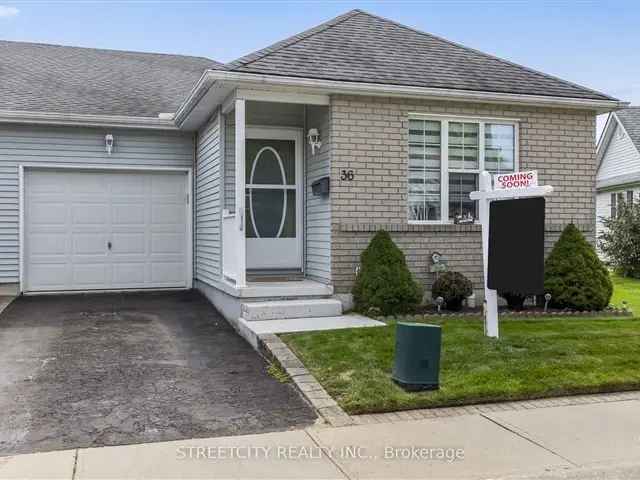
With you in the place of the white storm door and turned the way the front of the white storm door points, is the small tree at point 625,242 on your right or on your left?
on your left

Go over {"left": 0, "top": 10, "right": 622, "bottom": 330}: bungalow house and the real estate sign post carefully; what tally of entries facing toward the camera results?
2

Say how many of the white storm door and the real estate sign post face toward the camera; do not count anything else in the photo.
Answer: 2

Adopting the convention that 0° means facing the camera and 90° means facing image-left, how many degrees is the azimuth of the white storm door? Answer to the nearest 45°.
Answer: approximately 0°

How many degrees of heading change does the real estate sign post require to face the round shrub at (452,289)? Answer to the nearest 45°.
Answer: approximately 180°

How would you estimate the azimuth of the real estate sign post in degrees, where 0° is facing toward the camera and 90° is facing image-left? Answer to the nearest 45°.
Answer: approximately 0°

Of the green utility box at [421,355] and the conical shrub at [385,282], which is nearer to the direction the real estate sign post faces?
the green utility box

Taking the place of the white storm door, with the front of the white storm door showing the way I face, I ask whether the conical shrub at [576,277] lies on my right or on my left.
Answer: on my left

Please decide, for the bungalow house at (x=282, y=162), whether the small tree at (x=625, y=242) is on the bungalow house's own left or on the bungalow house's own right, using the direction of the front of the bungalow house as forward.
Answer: on the bungalow house's own left
